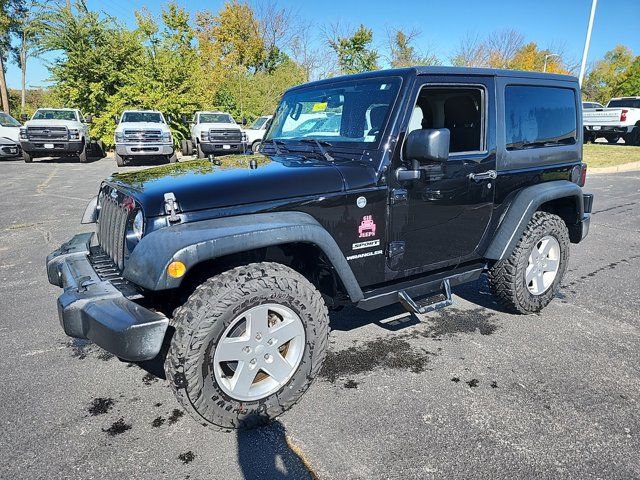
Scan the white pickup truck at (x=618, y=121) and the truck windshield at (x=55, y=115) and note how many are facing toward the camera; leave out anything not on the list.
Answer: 1

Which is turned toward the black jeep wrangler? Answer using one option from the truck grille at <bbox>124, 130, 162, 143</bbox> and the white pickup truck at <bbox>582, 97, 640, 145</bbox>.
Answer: the truck grille

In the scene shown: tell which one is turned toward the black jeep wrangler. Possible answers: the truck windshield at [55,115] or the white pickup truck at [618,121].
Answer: the truck windshield

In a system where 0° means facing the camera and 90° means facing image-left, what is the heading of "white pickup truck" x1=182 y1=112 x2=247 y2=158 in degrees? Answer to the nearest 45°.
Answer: approximately 315°

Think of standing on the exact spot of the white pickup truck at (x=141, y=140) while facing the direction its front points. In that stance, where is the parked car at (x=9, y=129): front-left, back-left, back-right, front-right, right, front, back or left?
back-right

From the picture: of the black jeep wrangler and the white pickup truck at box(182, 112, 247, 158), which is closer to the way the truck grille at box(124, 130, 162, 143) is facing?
the black jeep wrangler

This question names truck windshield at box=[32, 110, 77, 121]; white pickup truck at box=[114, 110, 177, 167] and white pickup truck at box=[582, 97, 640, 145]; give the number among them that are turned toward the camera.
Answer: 2

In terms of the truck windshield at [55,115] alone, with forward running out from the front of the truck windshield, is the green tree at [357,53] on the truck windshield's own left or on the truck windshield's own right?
on the truck windshield's own left

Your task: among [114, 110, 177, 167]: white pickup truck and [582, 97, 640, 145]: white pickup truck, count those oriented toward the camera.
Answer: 1

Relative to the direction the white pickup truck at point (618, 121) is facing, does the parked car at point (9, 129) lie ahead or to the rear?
to the rear

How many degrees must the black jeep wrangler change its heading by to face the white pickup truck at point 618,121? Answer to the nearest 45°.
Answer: approximately 180°

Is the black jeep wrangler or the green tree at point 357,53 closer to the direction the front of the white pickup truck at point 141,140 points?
the black jeep wrangler

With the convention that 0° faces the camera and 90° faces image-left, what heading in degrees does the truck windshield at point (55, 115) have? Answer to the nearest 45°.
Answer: approximately 0°

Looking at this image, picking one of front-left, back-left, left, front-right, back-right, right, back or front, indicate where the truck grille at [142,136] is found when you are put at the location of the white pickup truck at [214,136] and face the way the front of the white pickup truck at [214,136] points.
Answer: right
